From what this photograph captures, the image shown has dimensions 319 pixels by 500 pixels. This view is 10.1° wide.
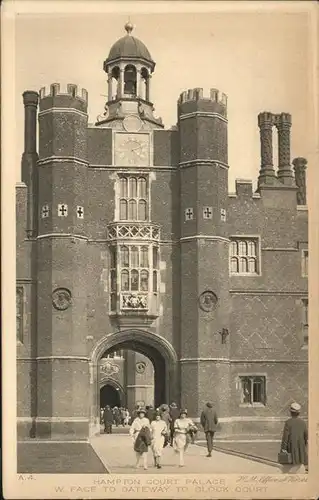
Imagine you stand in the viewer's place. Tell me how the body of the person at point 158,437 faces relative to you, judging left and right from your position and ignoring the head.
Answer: facing the viewer

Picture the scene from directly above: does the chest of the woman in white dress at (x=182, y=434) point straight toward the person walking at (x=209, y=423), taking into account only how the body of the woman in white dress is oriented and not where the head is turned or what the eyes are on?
no

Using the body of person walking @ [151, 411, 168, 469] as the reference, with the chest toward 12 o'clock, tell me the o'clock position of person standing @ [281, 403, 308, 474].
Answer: person standing @ [281, 403, 308, 474] is roughly at 9 o'clock from person walking @ [151, 411, 168, 469].

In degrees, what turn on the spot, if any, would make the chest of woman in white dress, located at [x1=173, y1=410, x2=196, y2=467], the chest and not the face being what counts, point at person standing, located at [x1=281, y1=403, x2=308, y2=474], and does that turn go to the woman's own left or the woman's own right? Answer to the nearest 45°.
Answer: approximately 90° to the woman's own left

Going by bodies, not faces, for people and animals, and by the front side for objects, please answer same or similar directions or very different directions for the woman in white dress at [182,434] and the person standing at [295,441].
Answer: very different directions

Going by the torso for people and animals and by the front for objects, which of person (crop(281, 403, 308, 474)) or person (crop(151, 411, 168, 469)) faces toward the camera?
person (crop(151, 411, 168, 469))

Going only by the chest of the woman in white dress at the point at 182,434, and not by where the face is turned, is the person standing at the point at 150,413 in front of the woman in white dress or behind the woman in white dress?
behind

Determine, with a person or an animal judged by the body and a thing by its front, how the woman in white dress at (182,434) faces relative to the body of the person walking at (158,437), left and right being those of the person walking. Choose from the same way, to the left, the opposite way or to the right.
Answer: the same way

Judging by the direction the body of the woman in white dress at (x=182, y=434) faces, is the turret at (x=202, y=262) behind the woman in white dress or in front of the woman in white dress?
behind
